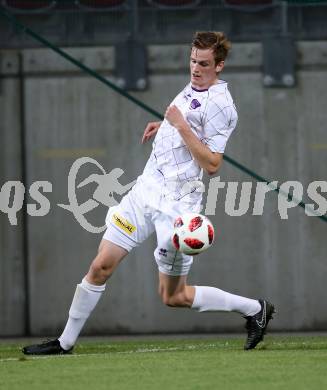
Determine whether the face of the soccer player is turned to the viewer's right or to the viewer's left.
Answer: to the viewer's left

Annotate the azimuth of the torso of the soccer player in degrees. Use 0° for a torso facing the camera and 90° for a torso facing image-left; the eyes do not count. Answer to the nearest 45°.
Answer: approximately 45°
